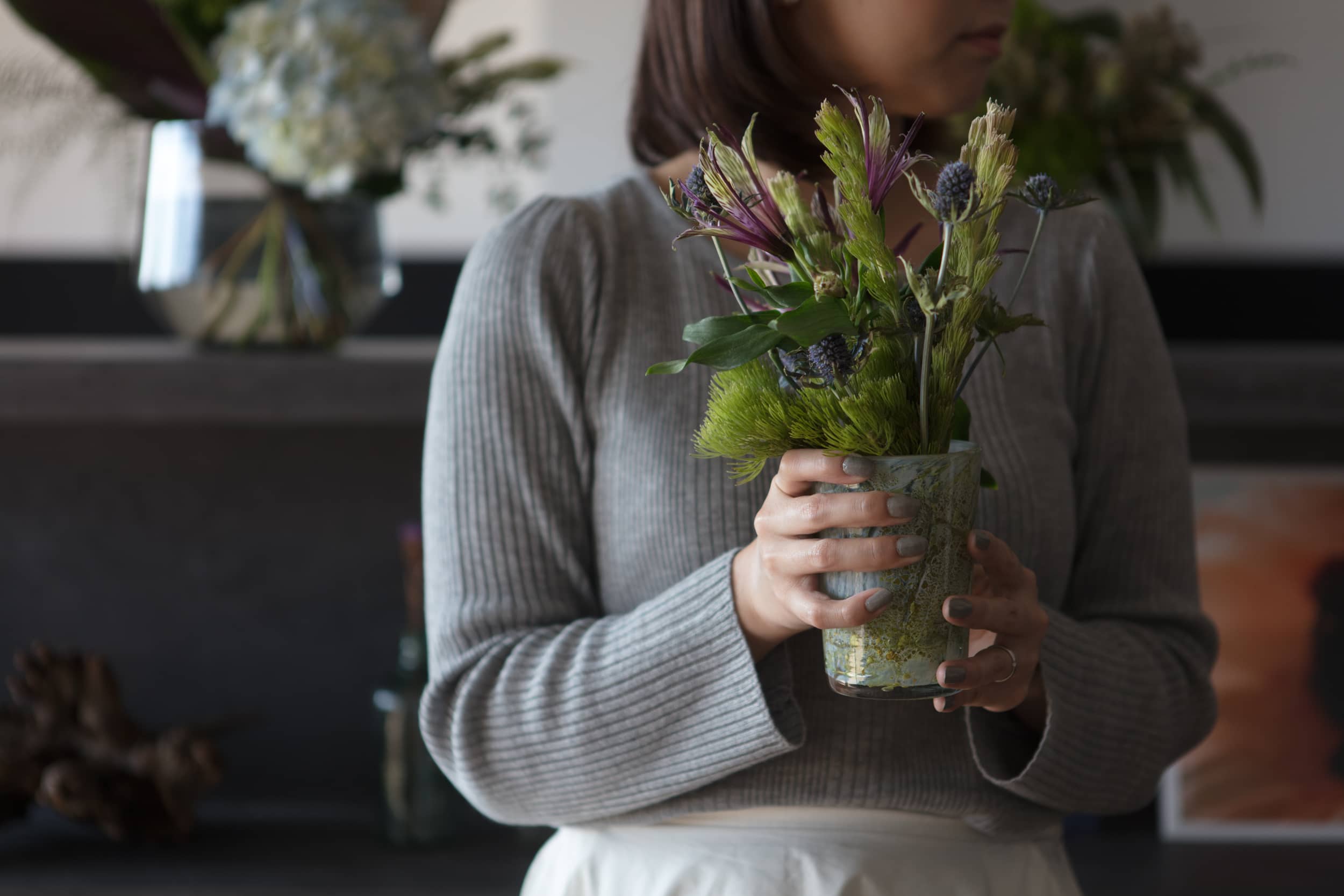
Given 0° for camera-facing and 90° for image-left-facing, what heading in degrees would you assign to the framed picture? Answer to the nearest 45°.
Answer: approximately 0°

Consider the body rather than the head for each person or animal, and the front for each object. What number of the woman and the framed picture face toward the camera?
2

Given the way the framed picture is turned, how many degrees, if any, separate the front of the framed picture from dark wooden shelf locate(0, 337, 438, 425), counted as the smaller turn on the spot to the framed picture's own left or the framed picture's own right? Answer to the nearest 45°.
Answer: approximately 45° to the framed picture's own right

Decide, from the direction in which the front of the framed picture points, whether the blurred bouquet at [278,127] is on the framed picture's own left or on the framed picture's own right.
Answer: on the framed picture's own right
